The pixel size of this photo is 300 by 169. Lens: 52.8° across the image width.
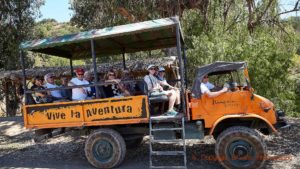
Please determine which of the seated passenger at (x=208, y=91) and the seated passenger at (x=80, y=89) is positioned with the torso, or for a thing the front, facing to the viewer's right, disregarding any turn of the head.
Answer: the seated passenger at (x=208, y=91)

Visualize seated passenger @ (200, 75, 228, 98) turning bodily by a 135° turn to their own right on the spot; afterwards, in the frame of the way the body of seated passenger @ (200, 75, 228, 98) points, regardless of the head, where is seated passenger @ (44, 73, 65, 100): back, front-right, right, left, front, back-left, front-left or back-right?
front-right

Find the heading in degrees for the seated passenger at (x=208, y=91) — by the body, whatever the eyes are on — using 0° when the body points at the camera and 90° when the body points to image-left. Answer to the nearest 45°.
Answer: approximately 270°

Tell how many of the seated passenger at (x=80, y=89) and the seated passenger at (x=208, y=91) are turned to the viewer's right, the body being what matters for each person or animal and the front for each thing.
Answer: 1

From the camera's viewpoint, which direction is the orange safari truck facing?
to the viewer's right

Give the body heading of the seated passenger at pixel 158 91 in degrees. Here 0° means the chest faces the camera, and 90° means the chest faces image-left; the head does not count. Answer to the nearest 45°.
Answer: approximately 270°
